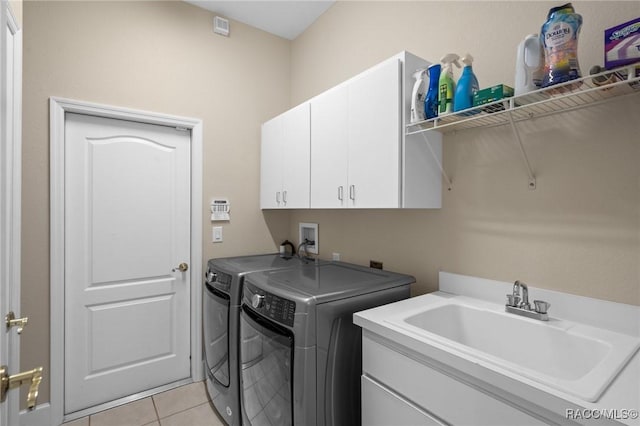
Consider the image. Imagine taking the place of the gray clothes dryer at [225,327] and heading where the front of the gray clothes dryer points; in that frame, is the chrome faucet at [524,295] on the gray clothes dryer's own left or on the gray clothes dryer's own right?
on the gray clothes dryer's own left

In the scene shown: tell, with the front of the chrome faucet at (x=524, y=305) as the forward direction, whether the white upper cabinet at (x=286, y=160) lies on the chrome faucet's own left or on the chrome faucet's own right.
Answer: on the chrome faucet's own right

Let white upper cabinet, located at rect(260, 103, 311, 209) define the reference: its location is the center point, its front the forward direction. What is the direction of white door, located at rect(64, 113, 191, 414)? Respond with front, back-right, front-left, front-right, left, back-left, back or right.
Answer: front-right

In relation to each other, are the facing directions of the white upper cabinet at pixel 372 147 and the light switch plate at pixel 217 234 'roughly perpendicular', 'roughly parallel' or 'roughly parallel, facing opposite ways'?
roughly perpendicular

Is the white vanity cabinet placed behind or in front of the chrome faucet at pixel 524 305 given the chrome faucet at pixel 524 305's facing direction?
in front

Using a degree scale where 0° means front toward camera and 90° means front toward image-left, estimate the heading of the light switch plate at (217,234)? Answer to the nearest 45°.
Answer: approximately 0°
